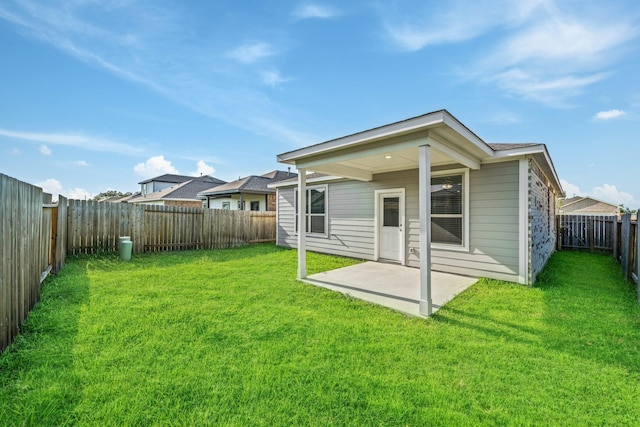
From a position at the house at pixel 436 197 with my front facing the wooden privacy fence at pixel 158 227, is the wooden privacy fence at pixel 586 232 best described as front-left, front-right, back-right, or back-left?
back-right

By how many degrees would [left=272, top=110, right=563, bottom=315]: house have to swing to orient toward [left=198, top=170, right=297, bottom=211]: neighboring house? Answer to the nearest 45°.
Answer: approximately 90° to its left

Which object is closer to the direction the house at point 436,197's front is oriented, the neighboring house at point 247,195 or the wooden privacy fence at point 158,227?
the neighboring house

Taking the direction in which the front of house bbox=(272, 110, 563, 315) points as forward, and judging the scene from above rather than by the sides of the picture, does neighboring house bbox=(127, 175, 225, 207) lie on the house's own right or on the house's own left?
on the house's own left

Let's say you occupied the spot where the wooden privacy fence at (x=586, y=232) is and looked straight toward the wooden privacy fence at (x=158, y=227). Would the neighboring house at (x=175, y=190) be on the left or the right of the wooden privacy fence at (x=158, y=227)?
right

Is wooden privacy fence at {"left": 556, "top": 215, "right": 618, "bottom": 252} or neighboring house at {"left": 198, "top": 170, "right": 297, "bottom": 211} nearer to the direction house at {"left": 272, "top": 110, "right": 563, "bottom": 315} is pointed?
the wooden privacy fence

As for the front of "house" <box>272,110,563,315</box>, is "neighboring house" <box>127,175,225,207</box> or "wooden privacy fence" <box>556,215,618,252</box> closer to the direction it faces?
the wooden privacy fence

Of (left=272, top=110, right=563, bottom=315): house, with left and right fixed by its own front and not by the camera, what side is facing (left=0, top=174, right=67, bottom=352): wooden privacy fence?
back
